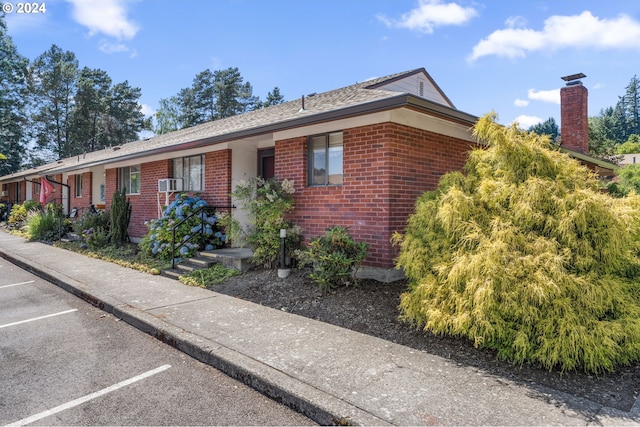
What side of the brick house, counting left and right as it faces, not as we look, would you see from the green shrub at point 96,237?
right

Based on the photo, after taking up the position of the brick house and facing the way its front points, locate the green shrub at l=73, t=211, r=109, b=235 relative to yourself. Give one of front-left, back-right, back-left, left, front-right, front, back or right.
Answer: right

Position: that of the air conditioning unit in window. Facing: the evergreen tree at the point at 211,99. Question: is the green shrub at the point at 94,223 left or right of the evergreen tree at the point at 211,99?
left

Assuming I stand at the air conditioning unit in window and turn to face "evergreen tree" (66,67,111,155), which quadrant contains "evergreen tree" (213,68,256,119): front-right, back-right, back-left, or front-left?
front-right

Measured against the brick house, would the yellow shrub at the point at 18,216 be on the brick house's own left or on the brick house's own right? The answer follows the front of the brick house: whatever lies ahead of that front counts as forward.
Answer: on the brick house's own right

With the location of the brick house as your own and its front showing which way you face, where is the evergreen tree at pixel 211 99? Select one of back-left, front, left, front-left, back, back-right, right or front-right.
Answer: back-right

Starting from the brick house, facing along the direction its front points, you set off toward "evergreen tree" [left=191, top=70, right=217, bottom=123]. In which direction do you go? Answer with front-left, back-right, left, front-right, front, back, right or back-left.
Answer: back-right

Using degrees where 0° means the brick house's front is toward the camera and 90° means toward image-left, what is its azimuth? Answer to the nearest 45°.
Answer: approximately 45°

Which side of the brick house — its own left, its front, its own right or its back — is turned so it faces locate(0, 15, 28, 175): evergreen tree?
right

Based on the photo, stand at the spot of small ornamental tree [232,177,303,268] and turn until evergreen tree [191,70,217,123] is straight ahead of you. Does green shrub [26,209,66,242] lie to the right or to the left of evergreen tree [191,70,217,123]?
left

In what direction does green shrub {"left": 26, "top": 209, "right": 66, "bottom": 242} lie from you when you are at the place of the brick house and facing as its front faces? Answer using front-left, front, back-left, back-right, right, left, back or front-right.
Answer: right
